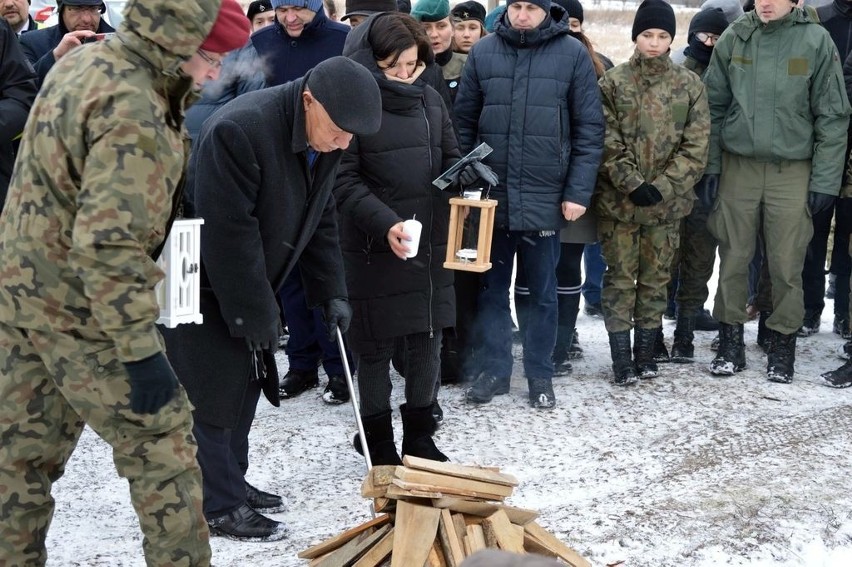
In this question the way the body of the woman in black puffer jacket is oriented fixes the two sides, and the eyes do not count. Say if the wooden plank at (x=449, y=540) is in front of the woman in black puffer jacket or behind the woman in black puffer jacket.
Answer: in front

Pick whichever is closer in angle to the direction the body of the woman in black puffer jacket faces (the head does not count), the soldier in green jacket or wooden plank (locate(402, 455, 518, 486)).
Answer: the wooden plank

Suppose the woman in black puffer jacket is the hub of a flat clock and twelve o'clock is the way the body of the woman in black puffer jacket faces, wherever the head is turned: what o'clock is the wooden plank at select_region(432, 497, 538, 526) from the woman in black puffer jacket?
The wooden plank is roughly at 1 o'clock from the woman in black puffer jacket.

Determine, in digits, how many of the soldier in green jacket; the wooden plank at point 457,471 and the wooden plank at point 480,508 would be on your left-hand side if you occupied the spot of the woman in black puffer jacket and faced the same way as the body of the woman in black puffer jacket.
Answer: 1

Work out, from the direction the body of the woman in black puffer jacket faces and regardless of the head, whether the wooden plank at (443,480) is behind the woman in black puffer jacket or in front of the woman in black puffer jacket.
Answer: in front

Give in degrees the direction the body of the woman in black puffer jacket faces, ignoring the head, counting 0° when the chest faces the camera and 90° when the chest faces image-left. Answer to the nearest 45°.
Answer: approximately 315°

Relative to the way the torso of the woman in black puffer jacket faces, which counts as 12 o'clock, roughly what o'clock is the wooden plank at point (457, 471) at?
The wooden plank is roughly at 1 o'clock from the woman in black puffer jacket.

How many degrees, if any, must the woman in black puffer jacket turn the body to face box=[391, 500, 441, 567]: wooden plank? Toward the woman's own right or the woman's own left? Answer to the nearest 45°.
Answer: approximately 45° to the woman's own right

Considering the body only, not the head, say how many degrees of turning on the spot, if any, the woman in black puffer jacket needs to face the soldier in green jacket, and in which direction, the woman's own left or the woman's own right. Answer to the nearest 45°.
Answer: approximately 90° to the woman's own left
